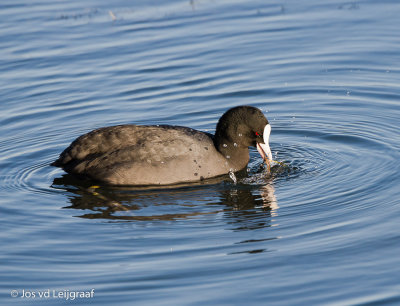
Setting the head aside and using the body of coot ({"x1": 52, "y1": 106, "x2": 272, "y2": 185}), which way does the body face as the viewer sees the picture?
to the viewer's right
